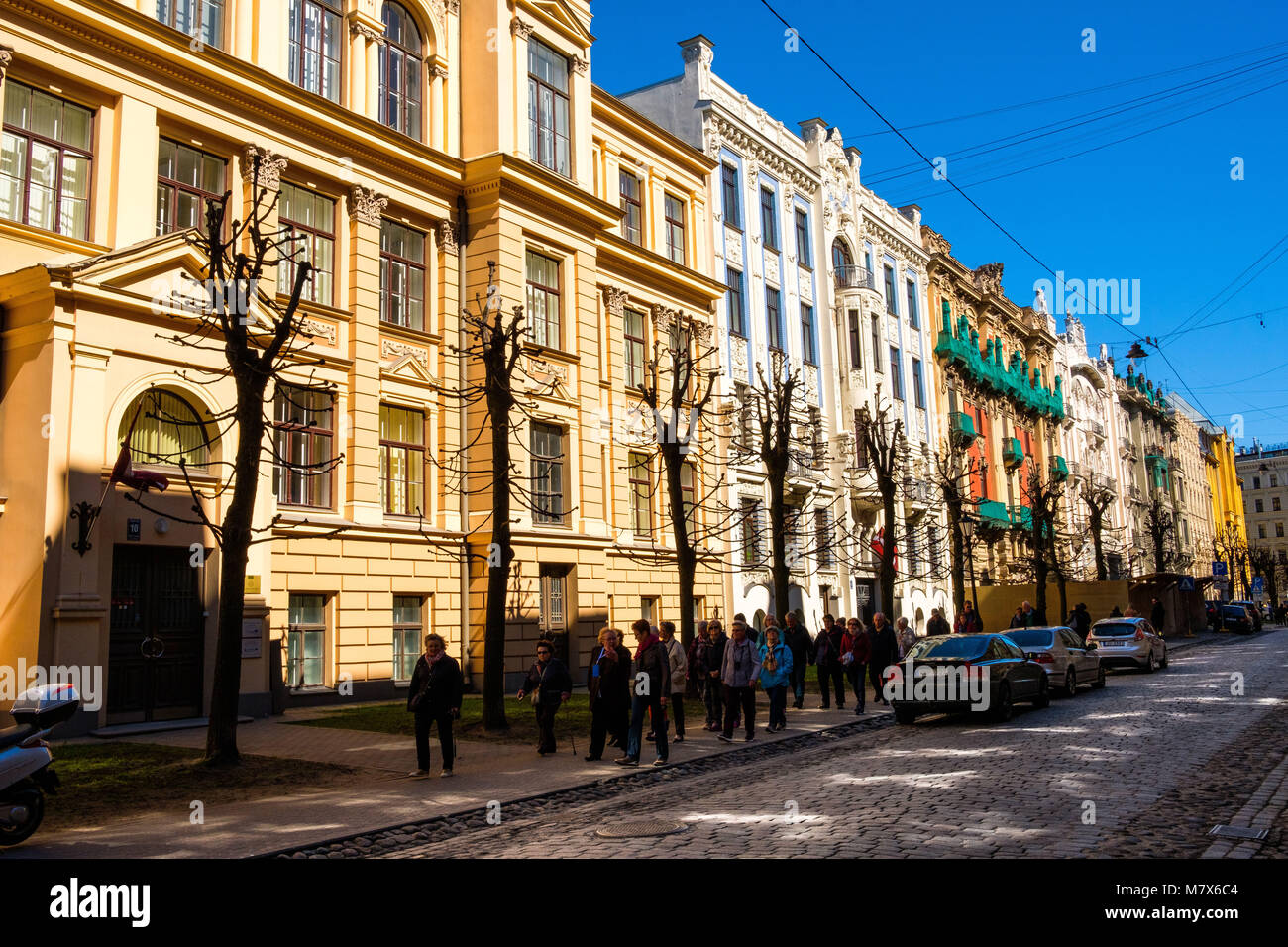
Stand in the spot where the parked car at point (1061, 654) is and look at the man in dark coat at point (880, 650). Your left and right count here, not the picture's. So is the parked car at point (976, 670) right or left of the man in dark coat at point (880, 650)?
left

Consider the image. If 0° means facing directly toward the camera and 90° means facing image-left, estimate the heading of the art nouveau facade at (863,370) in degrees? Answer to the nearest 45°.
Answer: approximately 315°

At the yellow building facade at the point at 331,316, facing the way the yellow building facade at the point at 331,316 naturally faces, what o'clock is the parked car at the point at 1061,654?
The parked car is roughly at 11 o'clock from the yellow building facade.
